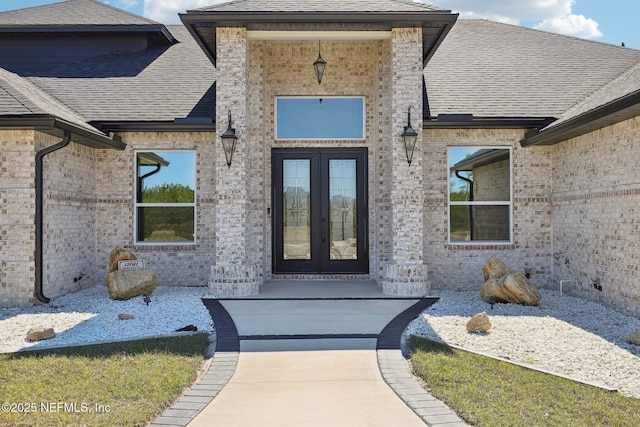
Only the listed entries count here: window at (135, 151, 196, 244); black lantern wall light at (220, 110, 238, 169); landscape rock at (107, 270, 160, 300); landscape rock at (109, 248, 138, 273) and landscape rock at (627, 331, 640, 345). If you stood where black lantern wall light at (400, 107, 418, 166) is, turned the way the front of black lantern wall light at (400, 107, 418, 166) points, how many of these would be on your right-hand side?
4

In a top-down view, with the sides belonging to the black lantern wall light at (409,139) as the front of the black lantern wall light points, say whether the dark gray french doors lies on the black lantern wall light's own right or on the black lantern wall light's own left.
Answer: on the black lantern wall light's own right

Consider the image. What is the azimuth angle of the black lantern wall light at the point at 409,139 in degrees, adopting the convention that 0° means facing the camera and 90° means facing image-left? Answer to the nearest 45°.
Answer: approximately 0°

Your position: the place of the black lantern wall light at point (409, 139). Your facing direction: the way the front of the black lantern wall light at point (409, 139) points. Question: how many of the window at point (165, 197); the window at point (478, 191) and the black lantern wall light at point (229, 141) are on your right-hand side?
2

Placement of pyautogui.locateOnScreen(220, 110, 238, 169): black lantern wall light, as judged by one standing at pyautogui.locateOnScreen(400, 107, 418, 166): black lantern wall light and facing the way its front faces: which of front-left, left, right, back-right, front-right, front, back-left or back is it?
right

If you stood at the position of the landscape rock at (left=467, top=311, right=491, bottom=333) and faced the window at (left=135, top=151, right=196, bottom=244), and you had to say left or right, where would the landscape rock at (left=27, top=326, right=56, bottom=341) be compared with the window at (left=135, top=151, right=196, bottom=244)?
left

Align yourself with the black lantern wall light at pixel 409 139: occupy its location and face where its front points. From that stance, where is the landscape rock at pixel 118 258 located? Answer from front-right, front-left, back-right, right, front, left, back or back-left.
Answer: right

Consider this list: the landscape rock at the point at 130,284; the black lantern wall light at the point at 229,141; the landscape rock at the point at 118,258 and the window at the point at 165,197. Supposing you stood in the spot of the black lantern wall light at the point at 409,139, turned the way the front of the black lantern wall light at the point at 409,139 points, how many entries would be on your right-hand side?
4

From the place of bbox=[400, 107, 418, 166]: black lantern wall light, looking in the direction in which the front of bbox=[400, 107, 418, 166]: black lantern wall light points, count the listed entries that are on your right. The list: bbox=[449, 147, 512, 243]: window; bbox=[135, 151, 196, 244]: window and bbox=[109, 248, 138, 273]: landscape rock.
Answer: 2

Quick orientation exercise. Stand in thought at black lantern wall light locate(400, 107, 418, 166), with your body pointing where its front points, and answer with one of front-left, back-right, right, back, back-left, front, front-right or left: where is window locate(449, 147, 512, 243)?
back-left

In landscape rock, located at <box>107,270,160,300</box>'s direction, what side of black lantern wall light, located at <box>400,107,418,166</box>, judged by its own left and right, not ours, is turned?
right

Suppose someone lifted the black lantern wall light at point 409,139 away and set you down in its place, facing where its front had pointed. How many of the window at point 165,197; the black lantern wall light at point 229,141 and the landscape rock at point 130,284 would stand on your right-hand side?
3
